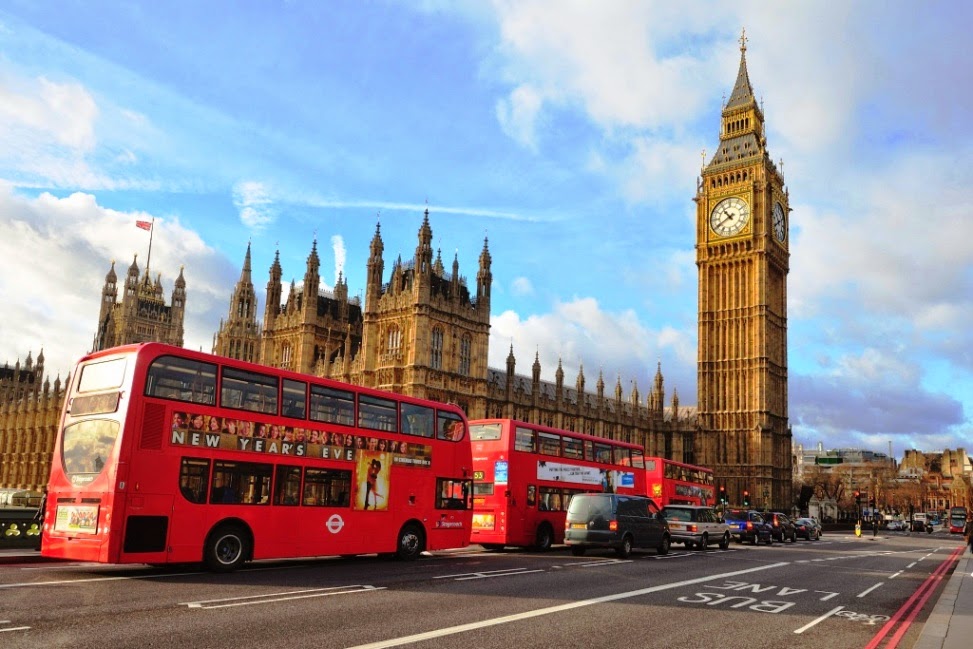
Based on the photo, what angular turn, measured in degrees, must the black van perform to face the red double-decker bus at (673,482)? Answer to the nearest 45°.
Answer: approximately 45° to its left

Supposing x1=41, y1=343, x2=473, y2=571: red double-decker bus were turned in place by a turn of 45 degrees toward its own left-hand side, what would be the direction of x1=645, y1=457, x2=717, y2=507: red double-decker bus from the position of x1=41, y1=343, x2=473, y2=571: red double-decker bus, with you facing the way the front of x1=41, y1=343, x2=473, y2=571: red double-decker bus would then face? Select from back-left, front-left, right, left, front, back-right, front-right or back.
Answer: front-right

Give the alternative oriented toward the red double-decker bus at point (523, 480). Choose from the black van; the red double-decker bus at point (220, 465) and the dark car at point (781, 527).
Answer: the red double-decker bus at point (220, 465)

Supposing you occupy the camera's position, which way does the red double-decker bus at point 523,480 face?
facing away from the viewer and to the right of the viewer

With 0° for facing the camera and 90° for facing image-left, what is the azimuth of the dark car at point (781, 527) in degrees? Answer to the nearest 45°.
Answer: approximately 225°

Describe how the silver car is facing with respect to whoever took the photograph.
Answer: facing away from the viewer and to the right of the viewer

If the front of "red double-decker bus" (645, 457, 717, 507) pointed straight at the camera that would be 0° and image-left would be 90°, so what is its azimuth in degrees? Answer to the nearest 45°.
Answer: approximately 225°

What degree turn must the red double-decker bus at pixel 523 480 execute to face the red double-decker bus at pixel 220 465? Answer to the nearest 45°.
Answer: approximately 180°

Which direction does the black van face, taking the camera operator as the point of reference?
facing away from the viewer and to the right of the viewer
